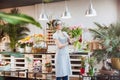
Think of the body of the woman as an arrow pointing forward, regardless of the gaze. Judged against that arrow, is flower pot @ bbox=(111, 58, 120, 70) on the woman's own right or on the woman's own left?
on the woman's own left

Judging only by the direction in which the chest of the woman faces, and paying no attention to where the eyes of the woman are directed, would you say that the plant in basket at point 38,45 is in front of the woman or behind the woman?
behind

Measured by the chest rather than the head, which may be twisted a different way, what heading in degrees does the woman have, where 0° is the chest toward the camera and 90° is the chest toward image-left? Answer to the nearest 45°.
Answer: approximately 315°
